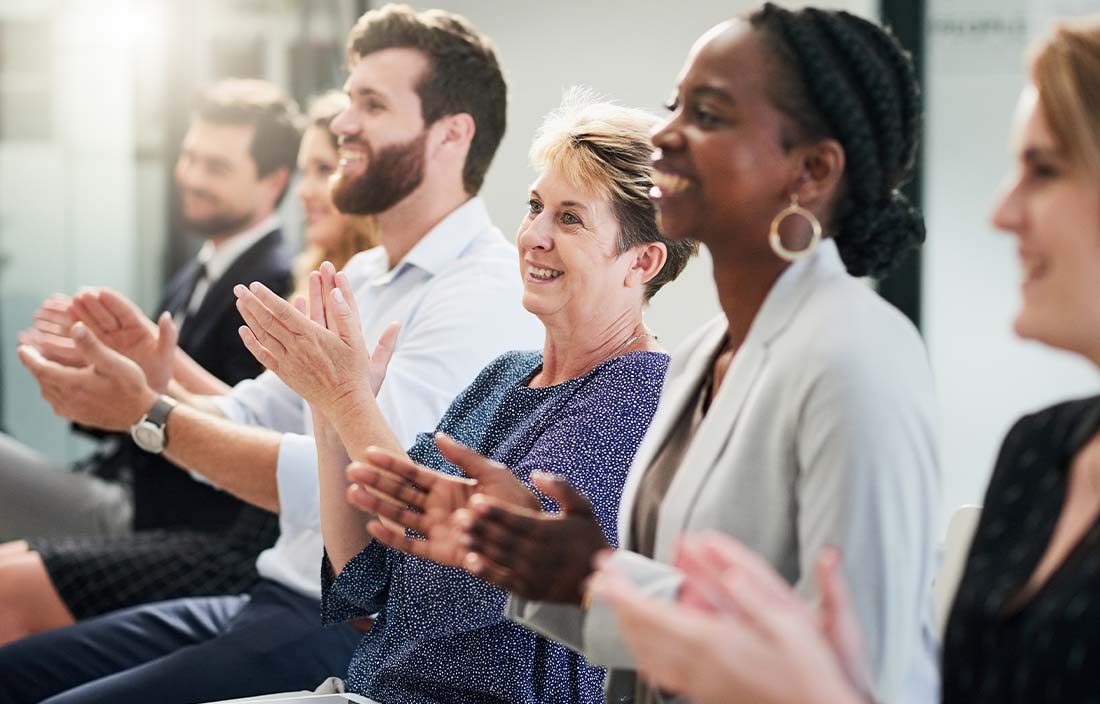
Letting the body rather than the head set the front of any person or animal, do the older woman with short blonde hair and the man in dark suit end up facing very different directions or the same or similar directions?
same or similar directions

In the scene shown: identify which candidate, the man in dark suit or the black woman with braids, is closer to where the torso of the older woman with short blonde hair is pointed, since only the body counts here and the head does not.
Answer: the black woman with braids

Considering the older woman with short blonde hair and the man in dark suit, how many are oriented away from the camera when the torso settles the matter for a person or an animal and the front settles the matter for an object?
0
